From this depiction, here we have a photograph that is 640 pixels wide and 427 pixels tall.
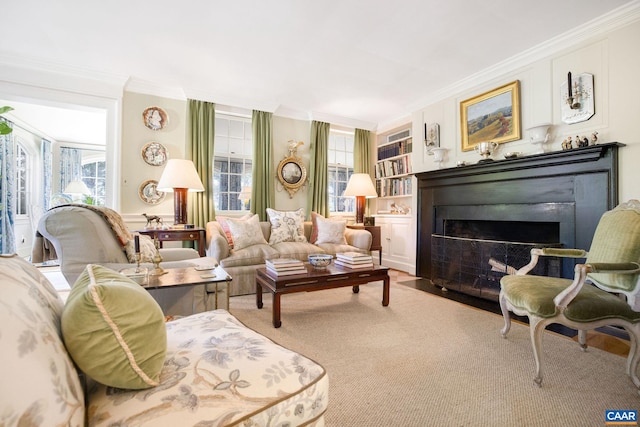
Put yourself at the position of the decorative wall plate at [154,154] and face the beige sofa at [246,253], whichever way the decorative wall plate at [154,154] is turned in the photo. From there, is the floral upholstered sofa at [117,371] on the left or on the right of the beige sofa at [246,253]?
right

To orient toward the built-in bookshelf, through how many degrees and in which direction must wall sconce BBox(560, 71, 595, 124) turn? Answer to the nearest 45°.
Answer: approximately 90° to its right

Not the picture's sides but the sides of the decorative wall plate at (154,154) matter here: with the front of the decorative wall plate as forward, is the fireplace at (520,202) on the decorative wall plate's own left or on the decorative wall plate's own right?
on the decorative wall plate's own left

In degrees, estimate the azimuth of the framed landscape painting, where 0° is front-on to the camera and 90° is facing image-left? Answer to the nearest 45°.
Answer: approximately 45°

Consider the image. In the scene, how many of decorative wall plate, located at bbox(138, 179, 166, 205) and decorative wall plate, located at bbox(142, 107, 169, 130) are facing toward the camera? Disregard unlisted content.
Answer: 2

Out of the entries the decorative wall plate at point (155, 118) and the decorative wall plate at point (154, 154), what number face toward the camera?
2

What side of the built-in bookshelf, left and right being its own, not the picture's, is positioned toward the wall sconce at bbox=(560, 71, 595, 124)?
left
